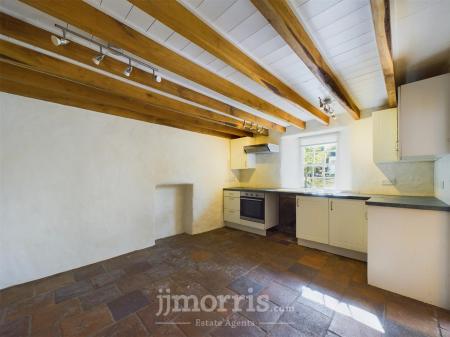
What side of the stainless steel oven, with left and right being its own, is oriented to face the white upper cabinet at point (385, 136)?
left

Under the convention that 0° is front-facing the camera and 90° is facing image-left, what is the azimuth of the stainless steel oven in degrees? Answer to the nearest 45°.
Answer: approximately 45°

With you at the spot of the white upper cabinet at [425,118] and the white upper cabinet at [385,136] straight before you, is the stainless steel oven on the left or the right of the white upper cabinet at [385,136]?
left

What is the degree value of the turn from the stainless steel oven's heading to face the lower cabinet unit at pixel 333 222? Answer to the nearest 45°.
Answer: approximately 90° to its left

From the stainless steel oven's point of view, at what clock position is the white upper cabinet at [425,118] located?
The white upper cabinet is roughly at 9 o'clock from the stainless steel oven.
